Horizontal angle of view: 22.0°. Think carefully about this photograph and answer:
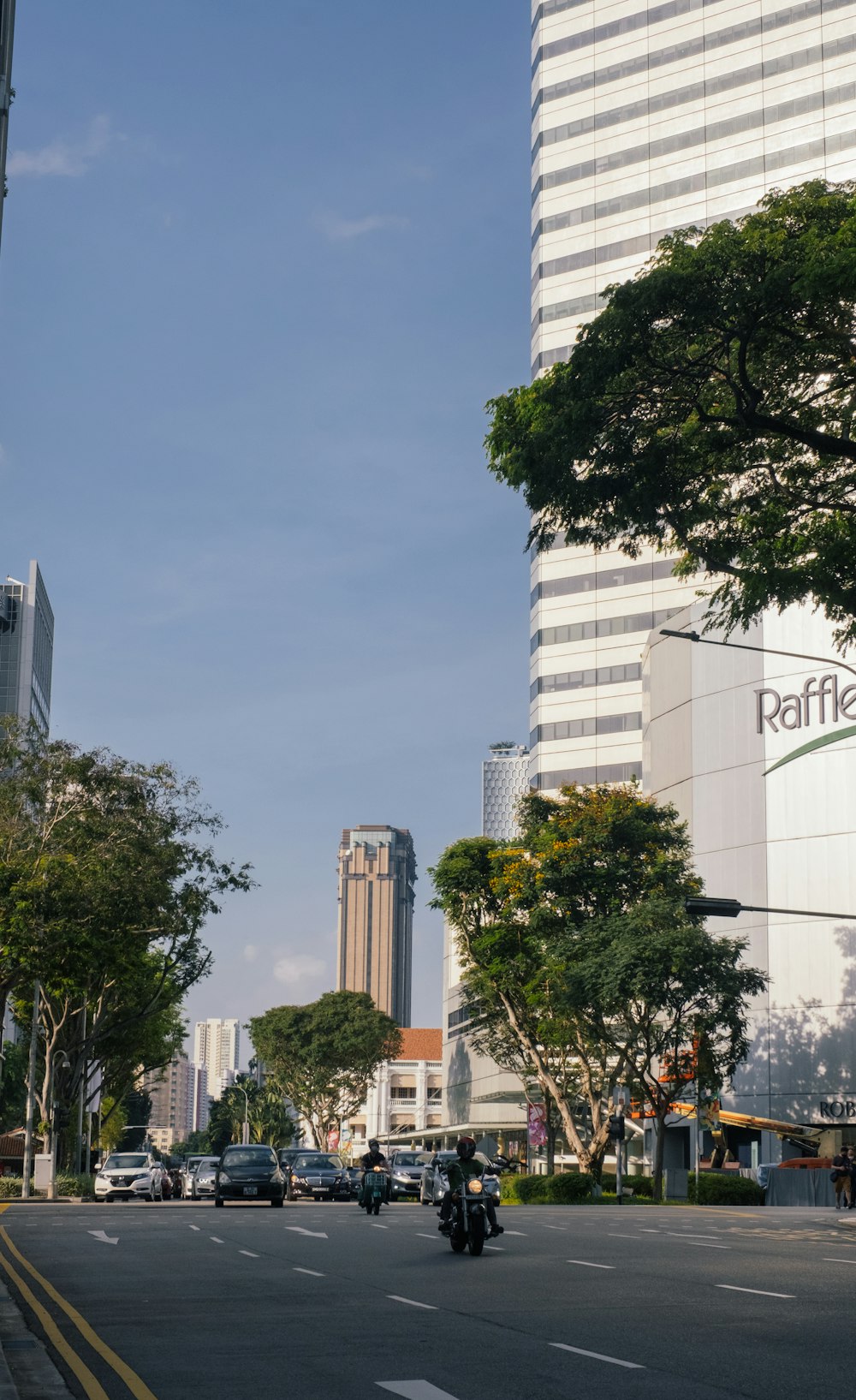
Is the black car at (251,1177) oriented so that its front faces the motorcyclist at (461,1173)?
yes

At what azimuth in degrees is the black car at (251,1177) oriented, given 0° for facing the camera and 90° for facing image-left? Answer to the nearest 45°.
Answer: approximately 0°

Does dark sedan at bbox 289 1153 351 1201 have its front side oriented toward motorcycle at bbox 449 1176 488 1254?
yes

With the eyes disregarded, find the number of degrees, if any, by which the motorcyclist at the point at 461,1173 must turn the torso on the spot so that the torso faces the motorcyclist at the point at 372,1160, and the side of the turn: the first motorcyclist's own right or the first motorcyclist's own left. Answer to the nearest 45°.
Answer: approximately 180°

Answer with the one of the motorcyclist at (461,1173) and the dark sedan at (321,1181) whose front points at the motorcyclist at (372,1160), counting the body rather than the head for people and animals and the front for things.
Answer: the dark sedan
